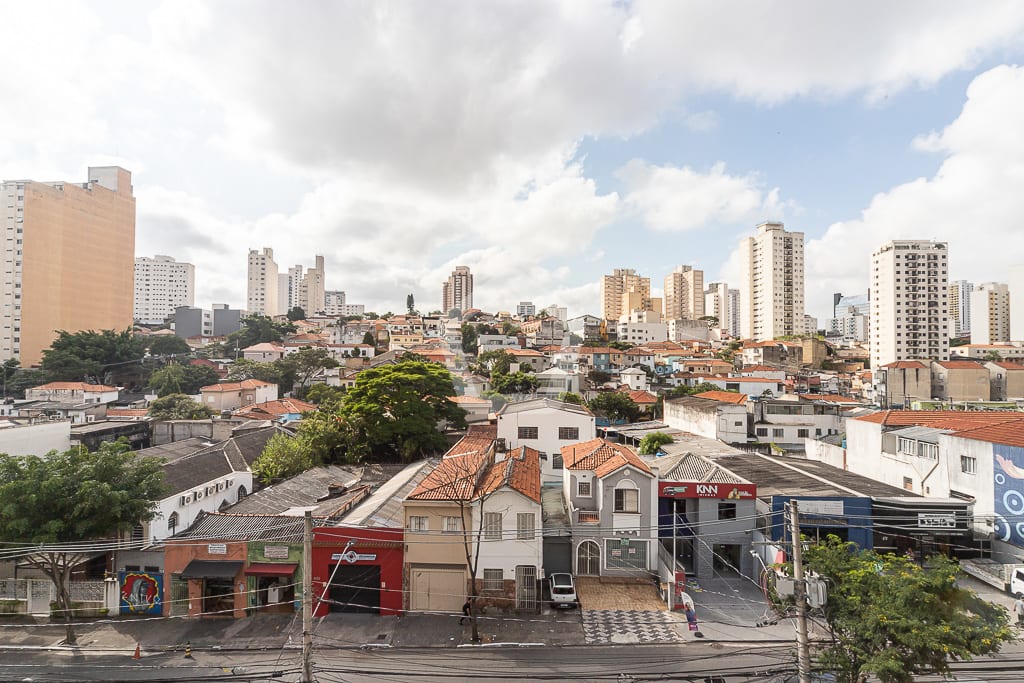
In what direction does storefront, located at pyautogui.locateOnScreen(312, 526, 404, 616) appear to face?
toward the camera

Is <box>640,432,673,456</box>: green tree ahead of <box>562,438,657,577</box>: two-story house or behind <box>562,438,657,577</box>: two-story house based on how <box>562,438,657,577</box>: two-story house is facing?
behind

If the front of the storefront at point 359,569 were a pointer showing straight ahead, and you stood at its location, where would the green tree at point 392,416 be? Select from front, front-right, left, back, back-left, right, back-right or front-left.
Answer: back

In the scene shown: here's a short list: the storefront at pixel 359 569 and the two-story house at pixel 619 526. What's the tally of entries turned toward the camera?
2

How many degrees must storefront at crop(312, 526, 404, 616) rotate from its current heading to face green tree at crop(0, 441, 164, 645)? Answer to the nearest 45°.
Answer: approximately 90° to its right

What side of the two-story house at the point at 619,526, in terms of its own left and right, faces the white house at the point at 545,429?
back

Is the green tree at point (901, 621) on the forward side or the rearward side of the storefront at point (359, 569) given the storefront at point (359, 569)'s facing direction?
on the forward side

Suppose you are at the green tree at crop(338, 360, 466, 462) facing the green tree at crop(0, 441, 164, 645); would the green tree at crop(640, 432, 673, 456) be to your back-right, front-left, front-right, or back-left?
back-left

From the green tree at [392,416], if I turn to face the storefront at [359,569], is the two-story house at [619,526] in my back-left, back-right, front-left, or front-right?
front-left

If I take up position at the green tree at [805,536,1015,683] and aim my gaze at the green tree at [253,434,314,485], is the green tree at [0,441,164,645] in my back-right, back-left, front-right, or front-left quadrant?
front-left

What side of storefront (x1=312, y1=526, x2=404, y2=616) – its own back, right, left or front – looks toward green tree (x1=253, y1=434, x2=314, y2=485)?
back
